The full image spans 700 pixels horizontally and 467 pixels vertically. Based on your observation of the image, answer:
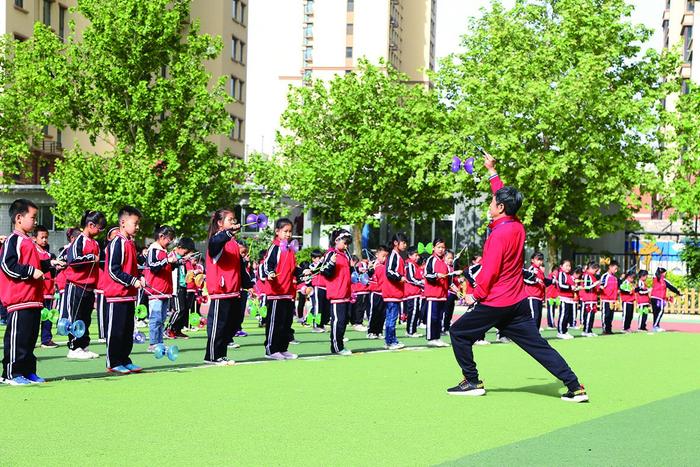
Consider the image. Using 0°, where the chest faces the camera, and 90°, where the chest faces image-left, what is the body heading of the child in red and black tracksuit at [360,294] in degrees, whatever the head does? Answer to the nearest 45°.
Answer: approximately 315°

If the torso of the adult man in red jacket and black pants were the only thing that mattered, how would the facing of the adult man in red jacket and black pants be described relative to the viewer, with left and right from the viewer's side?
facing to the left of the viewer

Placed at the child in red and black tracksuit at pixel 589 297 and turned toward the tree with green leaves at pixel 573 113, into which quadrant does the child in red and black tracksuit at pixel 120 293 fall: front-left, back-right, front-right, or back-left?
back-left

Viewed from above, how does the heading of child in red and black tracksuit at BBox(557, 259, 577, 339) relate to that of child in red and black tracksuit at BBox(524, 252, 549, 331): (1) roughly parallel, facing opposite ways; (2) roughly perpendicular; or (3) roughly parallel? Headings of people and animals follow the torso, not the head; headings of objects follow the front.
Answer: roughly parallel

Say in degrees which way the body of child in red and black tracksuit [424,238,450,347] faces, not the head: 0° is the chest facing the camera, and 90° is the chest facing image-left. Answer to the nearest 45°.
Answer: approximately 315°

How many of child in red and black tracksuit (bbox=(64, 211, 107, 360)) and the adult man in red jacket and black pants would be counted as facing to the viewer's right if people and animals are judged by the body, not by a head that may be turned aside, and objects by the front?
1

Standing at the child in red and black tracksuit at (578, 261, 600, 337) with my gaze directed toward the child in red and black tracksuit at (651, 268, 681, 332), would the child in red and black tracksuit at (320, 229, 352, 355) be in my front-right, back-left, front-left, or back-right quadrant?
back-right

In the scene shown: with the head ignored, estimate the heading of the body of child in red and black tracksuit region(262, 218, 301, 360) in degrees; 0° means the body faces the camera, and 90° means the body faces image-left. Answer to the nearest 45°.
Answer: approximately 315°

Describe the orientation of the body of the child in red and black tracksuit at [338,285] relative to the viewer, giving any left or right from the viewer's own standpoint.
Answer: facing the viewer and to the right of the viewer

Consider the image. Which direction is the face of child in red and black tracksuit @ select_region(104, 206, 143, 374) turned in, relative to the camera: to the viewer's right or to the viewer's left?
to the viewer's right

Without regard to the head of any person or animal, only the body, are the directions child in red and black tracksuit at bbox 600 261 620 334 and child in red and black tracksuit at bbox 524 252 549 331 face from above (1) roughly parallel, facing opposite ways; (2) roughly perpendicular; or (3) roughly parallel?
roughly parallel

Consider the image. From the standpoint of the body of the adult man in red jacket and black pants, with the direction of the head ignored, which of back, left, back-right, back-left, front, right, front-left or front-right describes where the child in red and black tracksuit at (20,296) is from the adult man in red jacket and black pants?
front

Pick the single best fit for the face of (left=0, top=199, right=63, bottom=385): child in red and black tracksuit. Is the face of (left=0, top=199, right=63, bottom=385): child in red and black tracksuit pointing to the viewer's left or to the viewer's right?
to the viewer's right

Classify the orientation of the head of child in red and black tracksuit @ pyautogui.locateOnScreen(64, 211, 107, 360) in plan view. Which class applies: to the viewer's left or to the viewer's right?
to the viewer's right

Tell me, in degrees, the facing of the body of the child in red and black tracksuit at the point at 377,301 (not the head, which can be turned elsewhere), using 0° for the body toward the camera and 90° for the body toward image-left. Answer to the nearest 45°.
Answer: approximately 315°
